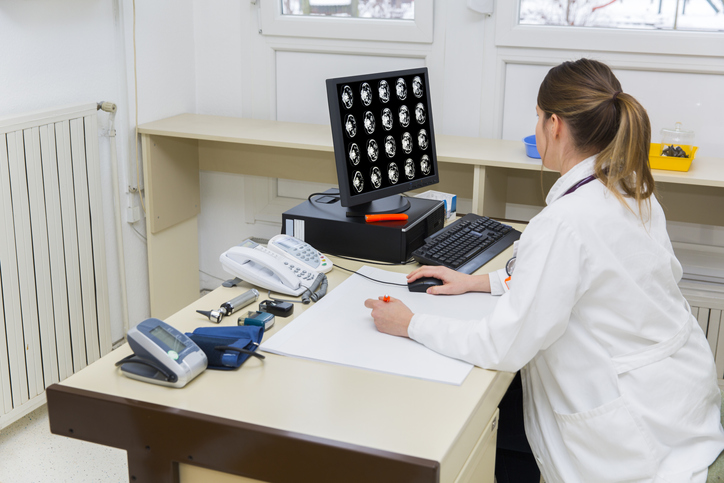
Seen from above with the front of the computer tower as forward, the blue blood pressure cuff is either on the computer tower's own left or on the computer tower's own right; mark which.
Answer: on the computer tower's own right

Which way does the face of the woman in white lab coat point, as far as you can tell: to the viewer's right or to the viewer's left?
to the viewer's left

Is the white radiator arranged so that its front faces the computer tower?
yes

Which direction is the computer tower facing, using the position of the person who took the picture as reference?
facing the viewer and to the right of the viewer

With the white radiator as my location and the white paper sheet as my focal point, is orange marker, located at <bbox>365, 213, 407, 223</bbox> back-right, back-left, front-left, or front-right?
front-left

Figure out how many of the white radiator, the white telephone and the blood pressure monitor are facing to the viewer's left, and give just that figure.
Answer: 0

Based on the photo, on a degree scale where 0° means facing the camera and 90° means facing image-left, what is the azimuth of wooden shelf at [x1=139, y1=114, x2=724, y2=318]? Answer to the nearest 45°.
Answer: approximately 0°

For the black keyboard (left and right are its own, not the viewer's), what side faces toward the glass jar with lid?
left

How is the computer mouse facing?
to the viewer's left
